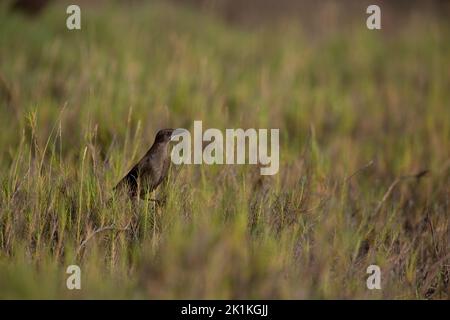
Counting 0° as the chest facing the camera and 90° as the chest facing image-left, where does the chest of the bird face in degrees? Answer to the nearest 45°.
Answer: approximately 270°
